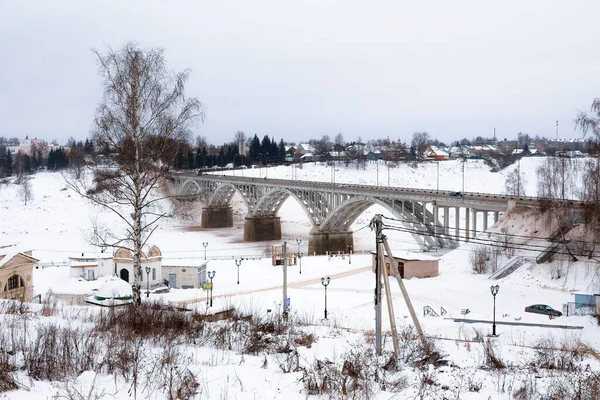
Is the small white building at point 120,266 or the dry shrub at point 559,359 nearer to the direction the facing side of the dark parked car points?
the dry shrub

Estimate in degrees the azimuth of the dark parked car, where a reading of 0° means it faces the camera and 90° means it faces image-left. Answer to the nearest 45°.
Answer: approximately 315°

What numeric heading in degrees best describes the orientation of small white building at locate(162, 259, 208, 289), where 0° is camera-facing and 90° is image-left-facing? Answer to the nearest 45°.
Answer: approximately 0°

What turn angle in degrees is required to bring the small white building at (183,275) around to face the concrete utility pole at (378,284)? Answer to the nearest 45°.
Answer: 0° — it already faces it
